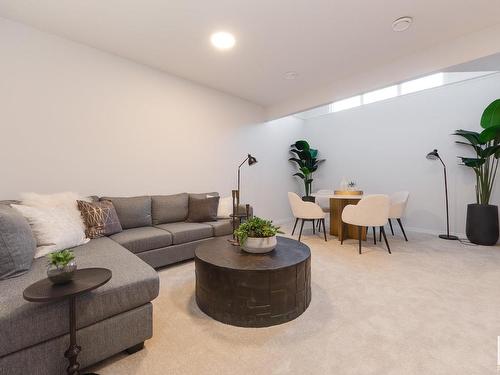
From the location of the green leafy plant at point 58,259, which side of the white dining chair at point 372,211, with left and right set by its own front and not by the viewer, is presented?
left

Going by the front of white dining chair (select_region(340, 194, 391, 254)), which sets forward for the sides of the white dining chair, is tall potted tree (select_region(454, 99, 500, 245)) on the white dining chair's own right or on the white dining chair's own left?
on the white dining chair's own right

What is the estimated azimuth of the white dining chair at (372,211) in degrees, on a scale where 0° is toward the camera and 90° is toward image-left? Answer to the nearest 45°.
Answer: approximately 135°

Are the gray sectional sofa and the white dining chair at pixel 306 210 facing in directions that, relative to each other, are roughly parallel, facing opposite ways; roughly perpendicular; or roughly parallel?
roughly parallel

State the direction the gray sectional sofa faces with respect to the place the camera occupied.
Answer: facing the viewer and to the right of the viewer

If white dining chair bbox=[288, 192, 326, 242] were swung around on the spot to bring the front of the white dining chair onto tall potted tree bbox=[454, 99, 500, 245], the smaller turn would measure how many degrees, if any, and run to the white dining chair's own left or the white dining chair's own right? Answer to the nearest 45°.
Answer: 0° — it already faces it

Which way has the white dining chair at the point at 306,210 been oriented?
to the viewer's right

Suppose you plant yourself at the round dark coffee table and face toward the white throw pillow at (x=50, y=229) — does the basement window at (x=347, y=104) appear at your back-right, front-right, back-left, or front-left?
back-right
